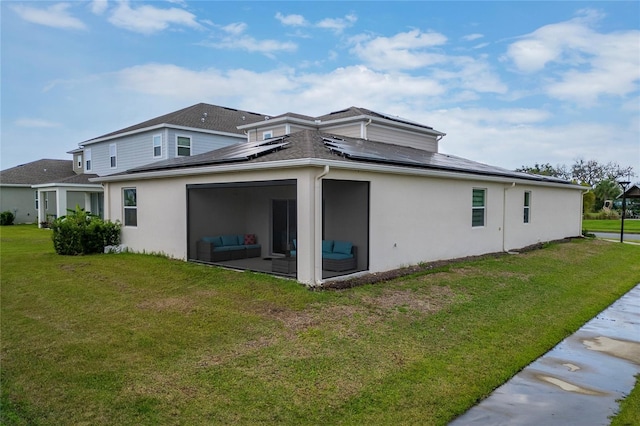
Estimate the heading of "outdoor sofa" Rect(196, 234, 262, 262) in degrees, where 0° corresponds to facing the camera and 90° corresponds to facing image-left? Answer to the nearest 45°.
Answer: approximately 315°

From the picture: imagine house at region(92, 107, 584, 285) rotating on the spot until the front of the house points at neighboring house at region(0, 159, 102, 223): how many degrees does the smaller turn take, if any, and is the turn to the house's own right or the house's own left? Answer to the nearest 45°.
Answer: approximately 90° to the house's own left

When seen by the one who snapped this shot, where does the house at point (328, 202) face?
facing away from the viewer and to the right of the viewer

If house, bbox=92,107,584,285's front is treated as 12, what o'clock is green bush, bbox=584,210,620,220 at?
The green bush is roughly at 12 o'clock from the house.

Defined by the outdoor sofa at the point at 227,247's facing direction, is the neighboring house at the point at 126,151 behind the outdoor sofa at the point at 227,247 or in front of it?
behind

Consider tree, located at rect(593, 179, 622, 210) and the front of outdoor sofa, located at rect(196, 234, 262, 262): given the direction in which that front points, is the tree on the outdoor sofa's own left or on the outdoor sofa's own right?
on the outdoor sofa's own left
